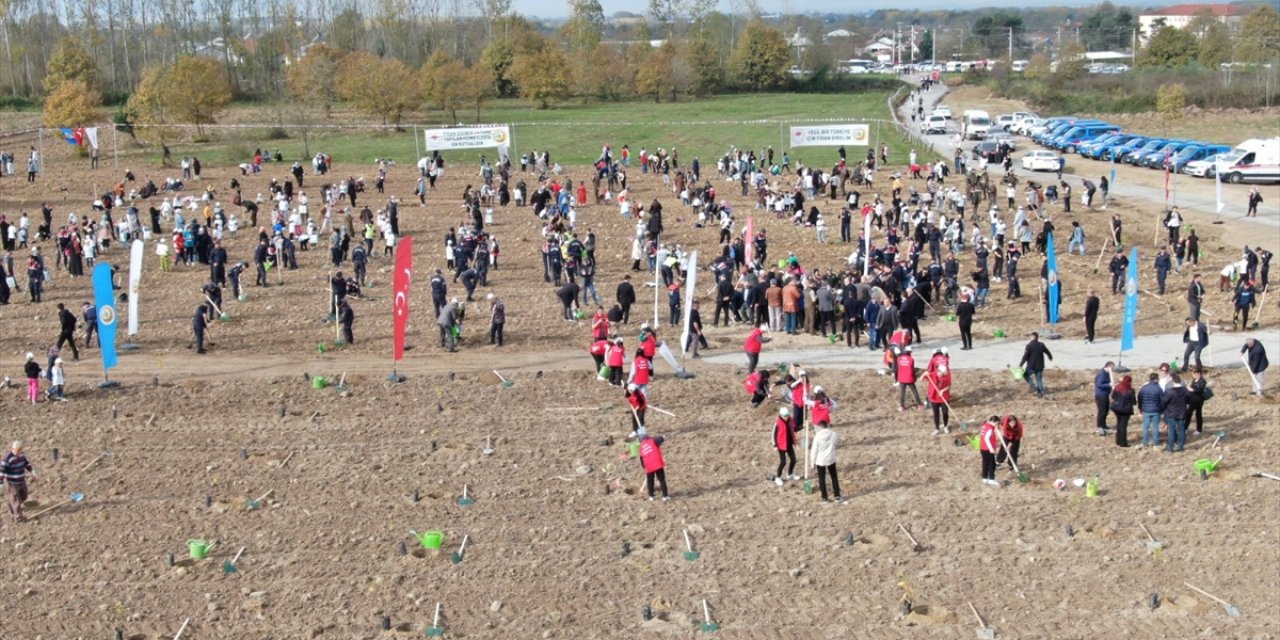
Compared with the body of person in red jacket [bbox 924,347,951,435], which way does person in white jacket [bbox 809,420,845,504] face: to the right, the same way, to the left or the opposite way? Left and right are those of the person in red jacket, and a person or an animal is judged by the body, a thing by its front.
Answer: the opposite way

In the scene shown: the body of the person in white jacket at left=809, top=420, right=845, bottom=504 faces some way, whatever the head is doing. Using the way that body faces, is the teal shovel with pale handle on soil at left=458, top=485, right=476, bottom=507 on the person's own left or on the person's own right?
on the person's own left

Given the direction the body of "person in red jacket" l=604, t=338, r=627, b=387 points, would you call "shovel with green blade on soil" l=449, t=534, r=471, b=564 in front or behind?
behind

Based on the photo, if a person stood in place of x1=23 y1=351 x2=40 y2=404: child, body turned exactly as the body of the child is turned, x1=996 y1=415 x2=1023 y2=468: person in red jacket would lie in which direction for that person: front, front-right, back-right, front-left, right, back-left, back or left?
back-right

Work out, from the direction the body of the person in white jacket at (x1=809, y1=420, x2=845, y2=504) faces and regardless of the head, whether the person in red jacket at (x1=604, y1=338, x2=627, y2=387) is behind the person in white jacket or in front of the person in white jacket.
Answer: in front

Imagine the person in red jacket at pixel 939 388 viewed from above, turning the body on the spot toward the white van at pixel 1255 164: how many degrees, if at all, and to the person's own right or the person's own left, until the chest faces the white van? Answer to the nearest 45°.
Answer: approximately 180°

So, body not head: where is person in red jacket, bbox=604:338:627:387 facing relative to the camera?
away from the camera

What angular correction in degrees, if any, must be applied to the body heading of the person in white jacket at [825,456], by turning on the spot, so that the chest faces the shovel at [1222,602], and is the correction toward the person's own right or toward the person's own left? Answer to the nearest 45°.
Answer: approximately 135° to the person's own right

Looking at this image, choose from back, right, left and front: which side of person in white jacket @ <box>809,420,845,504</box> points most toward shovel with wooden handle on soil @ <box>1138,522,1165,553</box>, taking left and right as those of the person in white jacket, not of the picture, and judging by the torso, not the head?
right

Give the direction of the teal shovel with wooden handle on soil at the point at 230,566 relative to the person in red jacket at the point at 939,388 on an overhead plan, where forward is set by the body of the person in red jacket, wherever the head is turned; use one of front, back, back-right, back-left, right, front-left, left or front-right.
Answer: front-right
